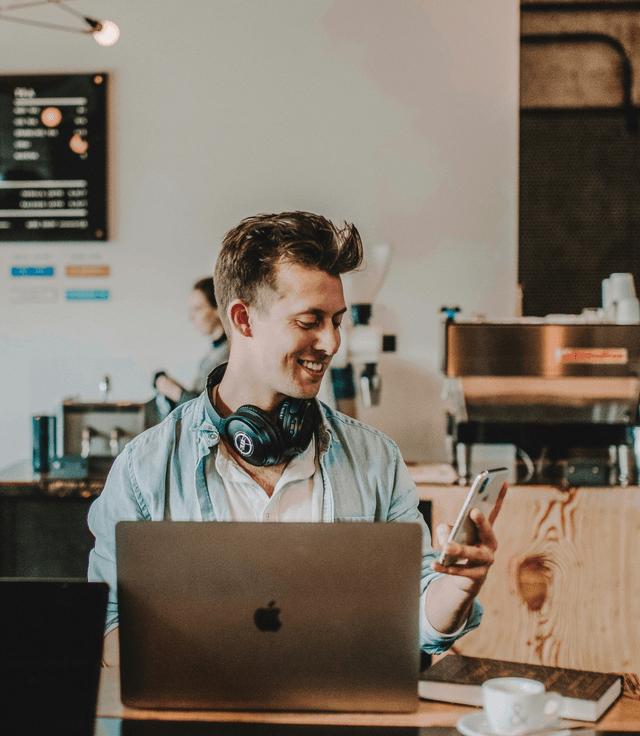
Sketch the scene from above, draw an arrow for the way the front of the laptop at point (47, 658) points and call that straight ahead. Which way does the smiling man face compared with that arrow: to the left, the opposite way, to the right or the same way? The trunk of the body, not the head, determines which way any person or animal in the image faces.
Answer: the opposite way

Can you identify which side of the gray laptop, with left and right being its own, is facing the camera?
back

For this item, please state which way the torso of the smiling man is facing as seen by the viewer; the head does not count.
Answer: toward the camera

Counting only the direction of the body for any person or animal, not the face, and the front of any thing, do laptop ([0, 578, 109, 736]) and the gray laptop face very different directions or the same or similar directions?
same or similar directions

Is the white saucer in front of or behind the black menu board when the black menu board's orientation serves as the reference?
in front

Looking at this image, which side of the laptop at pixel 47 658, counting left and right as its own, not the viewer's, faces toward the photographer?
back

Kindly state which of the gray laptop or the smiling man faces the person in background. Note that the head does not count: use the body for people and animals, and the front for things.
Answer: the gray laptop

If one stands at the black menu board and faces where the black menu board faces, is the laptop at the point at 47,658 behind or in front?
in front

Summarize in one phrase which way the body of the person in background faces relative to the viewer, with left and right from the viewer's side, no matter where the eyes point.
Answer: facing the viewer and to the left of the viewer

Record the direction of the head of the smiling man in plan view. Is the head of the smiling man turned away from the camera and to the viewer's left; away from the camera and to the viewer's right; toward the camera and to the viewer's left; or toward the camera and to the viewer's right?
toward the camera and to the viewer's right
